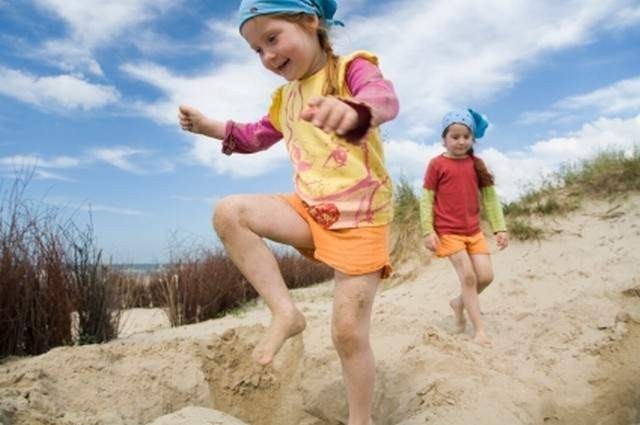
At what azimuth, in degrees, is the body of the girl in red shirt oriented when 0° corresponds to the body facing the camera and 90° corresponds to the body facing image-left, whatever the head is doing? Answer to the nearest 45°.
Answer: approximately 0°
